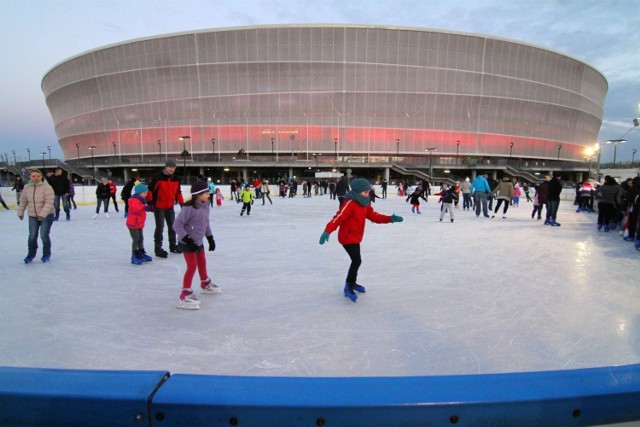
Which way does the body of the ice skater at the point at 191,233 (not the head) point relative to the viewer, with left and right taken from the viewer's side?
facing the viewer and to the right of the viewer

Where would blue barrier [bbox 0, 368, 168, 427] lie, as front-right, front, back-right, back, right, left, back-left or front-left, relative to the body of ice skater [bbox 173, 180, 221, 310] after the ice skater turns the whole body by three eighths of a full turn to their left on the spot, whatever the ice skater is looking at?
back

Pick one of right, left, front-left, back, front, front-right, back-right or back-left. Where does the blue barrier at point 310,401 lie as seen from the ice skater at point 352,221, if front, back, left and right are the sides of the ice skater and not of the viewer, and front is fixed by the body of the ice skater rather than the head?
front-right

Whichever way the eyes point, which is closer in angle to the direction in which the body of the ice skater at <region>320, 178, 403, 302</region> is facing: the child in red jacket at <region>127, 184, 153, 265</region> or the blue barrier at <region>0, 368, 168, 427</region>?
the blue barrier

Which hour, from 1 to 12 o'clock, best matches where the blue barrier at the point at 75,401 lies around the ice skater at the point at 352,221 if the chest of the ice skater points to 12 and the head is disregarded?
The blue barrier is roughly at 2 o'clock from the ice skater.

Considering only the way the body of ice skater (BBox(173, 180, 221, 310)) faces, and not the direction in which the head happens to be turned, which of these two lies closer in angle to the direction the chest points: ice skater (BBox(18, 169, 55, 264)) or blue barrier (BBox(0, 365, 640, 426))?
the blue barrier

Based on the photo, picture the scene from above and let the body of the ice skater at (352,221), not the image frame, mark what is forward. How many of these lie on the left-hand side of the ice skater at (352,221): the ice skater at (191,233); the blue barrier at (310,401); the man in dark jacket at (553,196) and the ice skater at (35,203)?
1

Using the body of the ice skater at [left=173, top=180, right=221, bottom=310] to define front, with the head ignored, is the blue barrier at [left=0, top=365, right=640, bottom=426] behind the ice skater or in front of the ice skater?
in front
